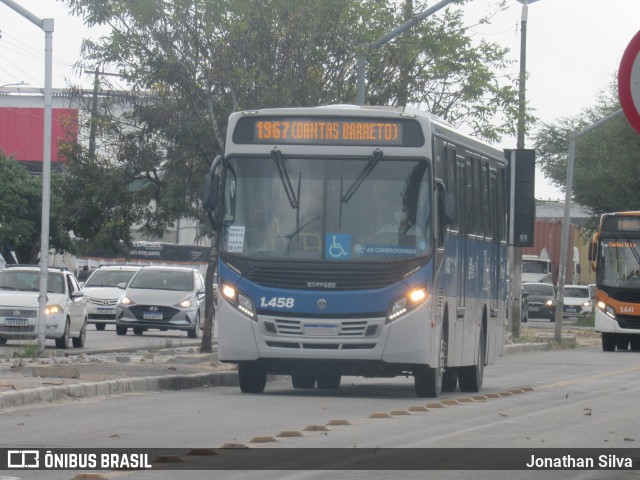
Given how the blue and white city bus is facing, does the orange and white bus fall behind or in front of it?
behind

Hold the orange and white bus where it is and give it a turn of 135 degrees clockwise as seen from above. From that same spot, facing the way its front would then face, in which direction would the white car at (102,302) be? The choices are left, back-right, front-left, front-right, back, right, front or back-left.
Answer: front-left

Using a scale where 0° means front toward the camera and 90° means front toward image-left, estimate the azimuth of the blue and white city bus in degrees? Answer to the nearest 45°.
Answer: approximately 0°

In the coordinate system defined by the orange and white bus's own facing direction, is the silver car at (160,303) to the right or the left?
on its right

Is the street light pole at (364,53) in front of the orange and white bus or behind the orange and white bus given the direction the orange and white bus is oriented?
in front

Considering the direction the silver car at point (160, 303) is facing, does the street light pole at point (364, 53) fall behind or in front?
in front

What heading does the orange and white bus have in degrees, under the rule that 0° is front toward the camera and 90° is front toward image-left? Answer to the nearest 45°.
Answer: approximately 0°
